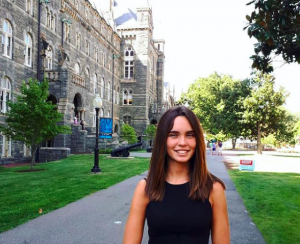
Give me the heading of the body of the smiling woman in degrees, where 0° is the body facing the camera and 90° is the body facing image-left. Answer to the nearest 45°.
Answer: approximately 0°

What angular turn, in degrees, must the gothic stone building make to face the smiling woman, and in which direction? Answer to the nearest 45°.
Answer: approximately 45° to its right

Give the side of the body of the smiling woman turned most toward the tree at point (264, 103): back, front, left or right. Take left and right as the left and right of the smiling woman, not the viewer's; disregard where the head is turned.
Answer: back

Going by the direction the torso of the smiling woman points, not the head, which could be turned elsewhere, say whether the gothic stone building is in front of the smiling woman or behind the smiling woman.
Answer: behind

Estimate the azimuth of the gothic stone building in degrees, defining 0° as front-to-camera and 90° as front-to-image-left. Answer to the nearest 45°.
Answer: approximately 315°
